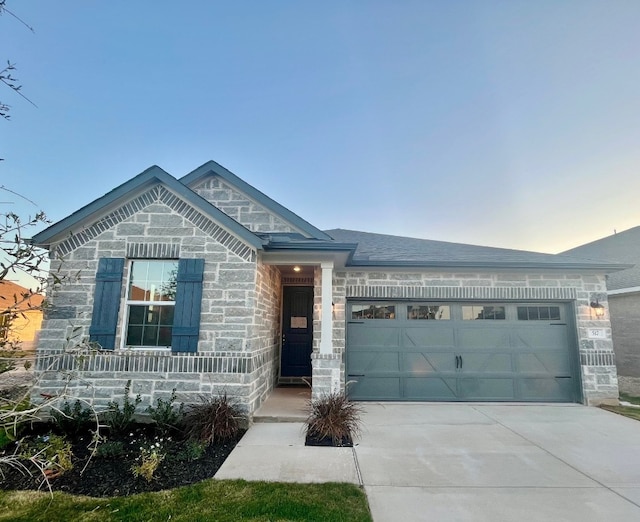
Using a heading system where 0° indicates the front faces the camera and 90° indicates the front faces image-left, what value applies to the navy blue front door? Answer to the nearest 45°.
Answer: approximately 0°

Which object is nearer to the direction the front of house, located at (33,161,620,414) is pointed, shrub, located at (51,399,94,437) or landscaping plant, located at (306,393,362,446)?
the landscaping plant

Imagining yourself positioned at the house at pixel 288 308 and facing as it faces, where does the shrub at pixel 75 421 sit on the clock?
The shrub is roughly at 2 o'clock from the house.

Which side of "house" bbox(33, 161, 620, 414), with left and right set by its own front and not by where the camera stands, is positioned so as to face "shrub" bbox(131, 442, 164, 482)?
front

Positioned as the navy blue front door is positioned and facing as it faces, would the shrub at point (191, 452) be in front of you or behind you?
in front

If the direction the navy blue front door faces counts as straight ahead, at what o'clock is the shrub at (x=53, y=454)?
The shrub is roughly at 1 o'clock from the navy blue front door.

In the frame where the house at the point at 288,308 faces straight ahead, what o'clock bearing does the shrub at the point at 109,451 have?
The shrub is roughly at 1 o'clock from the house.

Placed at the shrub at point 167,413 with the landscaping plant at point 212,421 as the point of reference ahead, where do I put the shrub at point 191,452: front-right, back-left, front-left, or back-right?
front-right

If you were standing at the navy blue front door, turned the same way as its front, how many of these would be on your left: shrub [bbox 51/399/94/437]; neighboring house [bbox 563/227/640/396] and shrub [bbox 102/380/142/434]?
1

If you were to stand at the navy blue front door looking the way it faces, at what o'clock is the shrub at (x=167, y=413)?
The shrub is roughly at 1 o'clock from the navy blue front door.

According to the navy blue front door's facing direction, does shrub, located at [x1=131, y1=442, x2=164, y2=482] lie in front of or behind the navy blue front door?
in front

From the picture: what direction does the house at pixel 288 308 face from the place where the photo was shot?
facing the viewer
